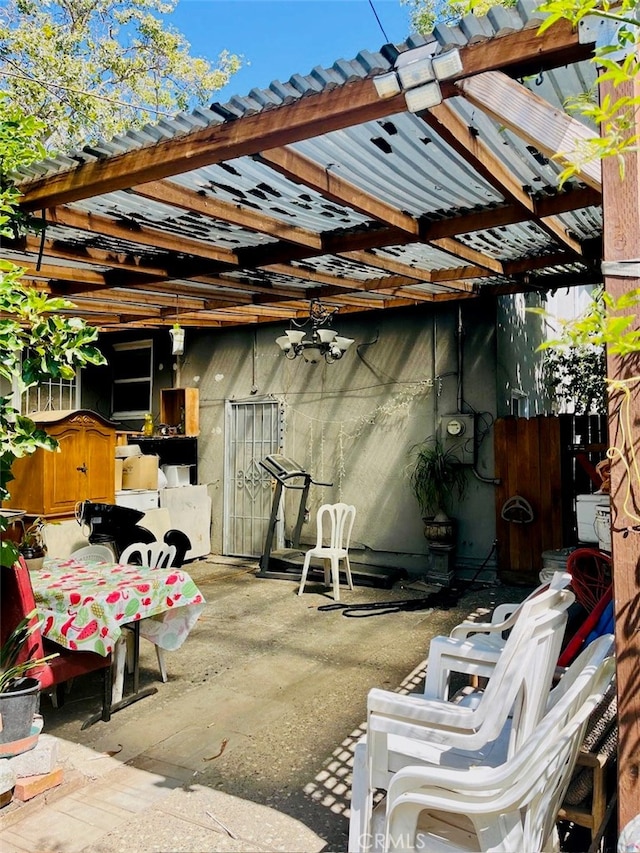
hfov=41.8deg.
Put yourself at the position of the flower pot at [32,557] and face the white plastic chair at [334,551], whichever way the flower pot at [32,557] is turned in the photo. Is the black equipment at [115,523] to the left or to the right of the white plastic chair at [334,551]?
left

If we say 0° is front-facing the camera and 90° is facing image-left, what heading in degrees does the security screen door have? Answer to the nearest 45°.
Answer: approximately 0°

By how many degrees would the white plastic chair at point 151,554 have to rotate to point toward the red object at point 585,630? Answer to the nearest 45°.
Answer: approximately 90° to its left

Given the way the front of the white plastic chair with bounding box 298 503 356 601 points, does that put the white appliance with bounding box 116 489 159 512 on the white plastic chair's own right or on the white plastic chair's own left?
on the white plastic chair's own right

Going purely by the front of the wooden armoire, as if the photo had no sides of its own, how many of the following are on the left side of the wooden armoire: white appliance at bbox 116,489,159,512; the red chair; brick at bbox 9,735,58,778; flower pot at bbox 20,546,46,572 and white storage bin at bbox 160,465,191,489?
2

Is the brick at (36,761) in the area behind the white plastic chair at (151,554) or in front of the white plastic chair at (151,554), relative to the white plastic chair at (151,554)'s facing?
in front

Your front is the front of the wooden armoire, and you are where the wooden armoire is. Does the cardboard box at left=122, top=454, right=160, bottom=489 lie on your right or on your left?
on your left

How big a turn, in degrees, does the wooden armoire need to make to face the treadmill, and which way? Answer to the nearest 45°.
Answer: approximately 45° to its left

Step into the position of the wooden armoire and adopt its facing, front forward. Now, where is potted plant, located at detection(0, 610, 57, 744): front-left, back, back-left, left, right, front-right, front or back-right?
front-right

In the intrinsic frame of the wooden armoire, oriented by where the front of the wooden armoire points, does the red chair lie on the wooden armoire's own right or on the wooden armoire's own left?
on the wooden armoire's own right

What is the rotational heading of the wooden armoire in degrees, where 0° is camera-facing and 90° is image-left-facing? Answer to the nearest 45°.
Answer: approximately 315°
